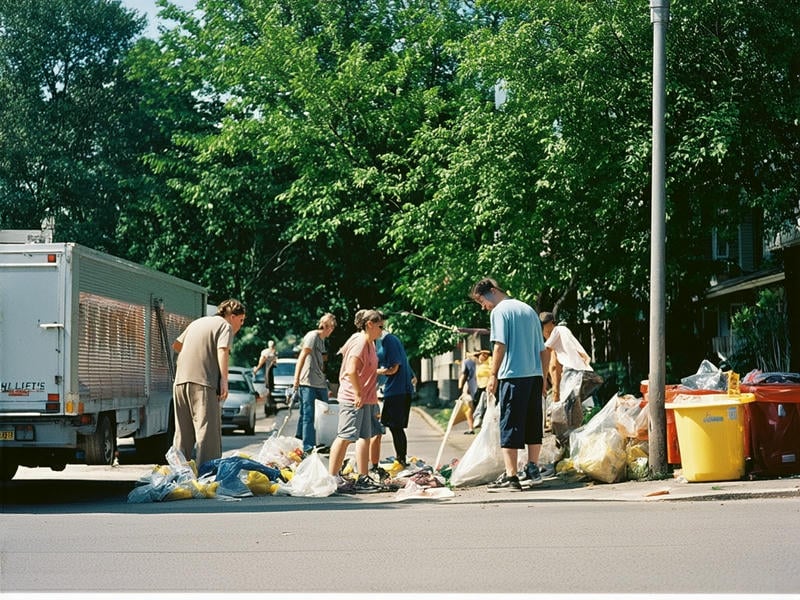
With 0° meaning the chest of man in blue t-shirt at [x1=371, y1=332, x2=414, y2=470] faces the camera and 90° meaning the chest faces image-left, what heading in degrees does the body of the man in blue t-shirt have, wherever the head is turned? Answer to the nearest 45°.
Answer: approximately 90°

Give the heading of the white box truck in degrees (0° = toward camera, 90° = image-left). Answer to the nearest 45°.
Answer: approximately 225°

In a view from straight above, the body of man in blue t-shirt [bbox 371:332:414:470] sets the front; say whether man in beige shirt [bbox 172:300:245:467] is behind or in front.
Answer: in front

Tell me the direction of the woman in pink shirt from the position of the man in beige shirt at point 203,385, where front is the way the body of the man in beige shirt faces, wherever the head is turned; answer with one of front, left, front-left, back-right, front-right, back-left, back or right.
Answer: front-right

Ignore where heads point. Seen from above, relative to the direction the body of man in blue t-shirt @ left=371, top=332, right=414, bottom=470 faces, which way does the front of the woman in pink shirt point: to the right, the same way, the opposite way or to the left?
the opposite way

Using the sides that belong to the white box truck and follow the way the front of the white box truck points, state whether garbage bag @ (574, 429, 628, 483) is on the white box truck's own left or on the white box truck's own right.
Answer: on the white box truck's own right

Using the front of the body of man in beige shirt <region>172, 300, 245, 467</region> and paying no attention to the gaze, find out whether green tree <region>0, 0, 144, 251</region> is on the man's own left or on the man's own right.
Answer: on the man's own left

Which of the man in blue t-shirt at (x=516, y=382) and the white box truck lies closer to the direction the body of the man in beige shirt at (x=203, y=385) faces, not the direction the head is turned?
the man in blue t-shirt
